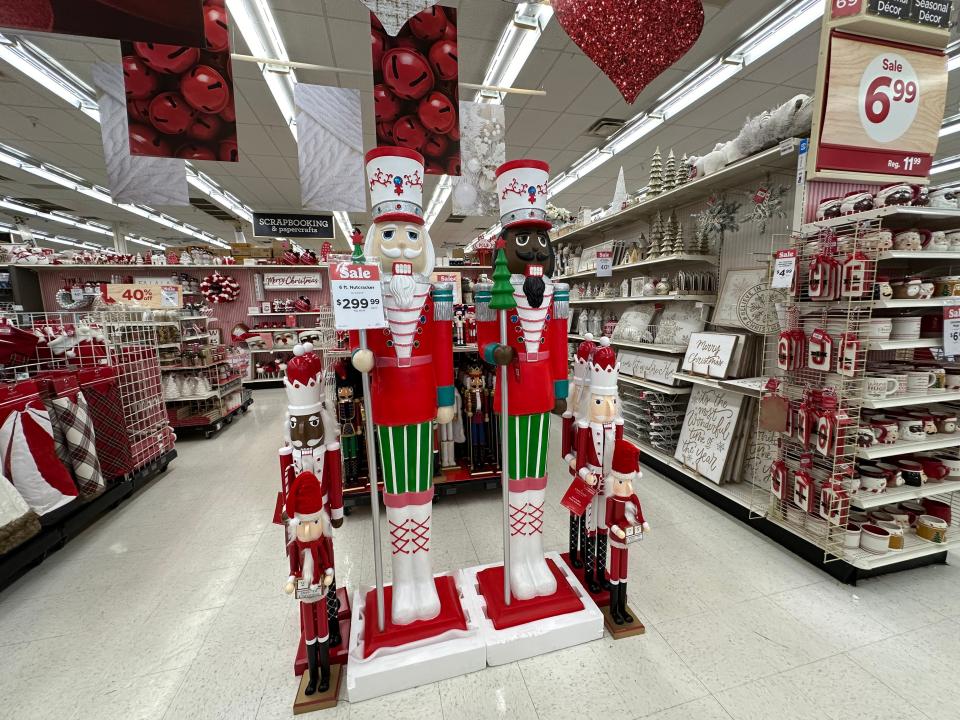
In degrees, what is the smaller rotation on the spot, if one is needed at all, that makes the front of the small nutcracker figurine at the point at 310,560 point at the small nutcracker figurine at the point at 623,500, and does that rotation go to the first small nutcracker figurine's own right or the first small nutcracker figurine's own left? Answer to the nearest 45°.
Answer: approximately 90° to the first small nutcracker figurine's own left

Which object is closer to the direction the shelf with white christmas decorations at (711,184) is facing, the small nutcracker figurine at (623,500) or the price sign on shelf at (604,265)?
the small nutcracker figurine

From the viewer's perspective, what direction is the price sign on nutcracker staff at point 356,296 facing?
toward the camera

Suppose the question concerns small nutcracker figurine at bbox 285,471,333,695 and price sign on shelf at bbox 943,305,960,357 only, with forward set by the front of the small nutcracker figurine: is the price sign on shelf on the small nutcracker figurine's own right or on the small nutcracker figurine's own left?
on the small nutcracker figurine's own left

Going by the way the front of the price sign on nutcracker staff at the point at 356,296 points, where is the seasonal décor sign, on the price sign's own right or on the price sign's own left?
on the price sign's own left

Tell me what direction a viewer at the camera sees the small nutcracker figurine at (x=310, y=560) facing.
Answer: facing the viewer

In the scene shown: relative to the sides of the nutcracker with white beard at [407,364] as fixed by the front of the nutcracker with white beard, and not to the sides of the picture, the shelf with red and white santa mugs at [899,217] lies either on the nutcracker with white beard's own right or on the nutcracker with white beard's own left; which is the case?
on the nutcracker with white beard's own left

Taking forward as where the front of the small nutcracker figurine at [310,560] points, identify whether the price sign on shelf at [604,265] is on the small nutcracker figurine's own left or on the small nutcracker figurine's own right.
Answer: on the small nutcracker figurine's own left

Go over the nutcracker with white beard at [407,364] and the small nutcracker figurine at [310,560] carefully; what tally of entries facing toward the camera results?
2

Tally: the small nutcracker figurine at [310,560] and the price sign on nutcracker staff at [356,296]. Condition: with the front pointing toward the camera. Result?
2

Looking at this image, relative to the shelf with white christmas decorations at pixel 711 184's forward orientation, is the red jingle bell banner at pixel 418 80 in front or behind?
in front
